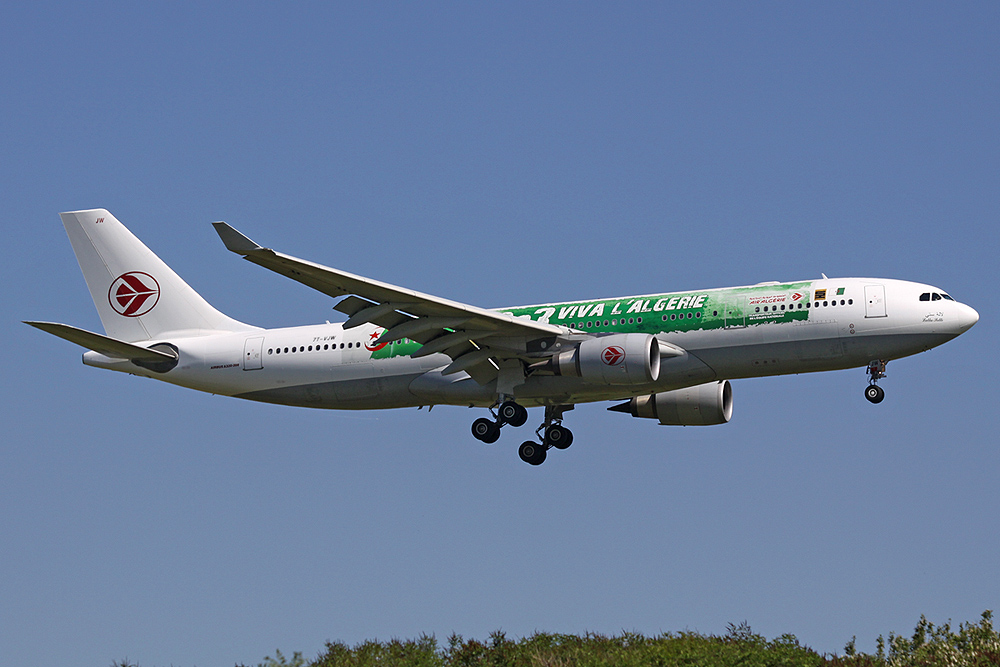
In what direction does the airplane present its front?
to the viewer's right
